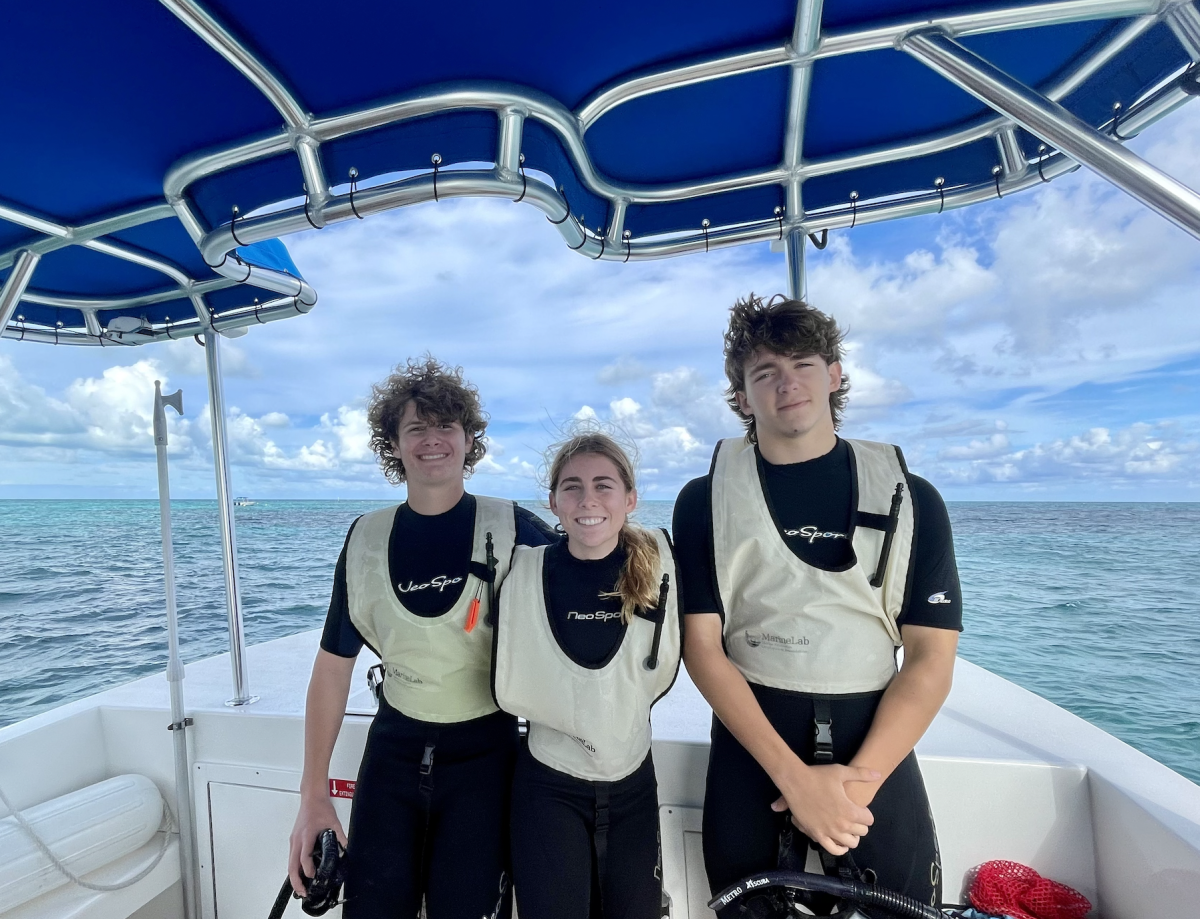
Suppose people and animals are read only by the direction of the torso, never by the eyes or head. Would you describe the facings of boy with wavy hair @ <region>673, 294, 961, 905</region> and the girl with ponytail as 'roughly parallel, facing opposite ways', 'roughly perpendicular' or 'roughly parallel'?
roughly parallel

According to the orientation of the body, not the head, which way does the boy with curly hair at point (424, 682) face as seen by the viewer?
toward the camera

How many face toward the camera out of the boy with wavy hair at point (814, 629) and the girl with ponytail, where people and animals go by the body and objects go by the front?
2

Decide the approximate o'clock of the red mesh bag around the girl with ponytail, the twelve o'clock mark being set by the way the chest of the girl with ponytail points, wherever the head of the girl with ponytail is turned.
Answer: The red mesh bag is roughly at 9 o'clock from the girl with ponytail.

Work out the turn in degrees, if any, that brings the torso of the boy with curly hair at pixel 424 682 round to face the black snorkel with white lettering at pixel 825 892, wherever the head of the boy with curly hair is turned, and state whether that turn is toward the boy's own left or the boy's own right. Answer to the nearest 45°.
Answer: approximately 45° to the boy's own left

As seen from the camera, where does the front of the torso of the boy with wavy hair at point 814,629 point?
toward the camera

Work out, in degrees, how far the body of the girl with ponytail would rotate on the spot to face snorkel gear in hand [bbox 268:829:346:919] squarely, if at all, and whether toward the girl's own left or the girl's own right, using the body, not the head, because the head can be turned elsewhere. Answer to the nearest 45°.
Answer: approximately 90° to the girl's own right

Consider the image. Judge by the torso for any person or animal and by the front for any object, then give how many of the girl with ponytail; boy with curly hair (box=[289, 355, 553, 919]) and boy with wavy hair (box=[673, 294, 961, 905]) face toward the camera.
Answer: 3
